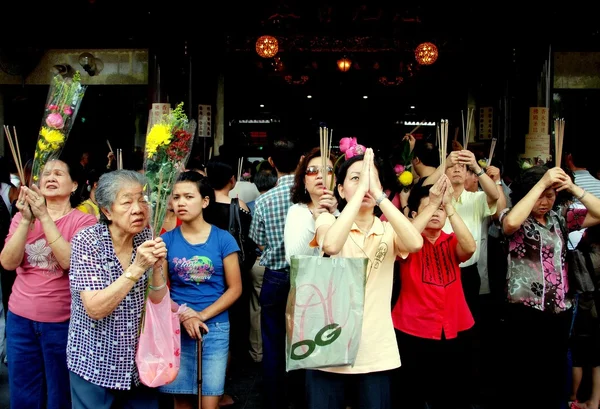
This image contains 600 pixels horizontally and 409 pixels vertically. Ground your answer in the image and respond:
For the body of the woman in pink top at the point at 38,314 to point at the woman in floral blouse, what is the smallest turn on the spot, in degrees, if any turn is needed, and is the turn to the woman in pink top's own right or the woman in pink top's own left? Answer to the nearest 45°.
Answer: approximately 90° to the woman in pink top's own left

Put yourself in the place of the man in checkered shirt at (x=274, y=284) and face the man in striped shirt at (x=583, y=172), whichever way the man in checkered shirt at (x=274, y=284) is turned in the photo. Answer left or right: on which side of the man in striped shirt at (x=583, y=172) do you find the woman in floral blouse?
right

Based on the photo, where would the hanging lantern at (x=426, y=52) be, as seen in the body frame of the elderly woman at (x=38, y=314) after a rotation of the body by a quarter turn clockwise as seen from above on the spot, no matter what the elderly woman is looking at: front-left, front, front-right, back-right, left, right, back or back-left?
back-right

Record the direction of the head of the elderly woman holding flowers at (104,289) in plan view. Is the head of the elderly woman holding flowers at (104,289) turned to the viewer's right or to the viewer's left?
to the viewer's right

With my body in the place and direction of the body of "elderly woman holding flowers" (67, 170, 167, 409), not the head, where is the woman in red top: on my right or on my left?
on my left

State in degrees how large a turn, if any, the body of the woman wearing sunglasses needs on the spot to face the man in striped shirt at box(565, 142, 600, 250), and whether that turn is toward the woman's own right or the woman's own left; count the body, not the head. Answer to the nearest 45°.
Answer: approximately 90° to the woman's own left

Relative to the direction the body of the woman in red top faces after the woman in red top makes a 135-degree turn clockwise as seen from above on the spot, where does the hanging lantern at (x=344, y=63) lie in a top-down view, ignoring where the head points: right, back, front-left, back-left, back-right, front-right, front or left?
front-right

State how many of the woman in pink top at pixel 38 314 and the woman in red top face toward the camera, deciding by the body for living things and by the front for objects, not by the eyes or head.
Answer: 2

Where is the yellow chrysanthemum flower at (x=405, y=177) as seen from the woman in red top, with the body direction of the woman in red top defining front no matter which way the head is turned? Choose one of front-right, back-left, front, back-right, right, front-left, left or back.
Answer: back

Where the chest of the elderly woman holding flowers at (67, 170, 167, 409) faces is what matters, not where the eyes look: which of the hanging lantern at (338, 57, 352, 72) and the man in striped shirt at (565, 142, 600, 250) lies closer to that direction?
the man in striped shirt

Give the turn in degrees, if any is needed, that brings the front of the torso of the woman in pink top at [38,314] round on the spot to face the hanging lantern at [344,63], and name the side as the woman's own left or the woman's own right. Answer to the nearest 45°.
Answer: approximately 135° to the woman's own left

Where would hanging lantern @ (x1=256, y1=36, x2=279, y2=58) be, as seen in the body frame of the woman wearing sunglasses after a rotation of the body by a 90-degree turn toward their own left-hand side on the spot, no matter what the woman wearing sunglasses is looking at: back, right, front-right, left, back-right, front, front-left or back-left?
front-left

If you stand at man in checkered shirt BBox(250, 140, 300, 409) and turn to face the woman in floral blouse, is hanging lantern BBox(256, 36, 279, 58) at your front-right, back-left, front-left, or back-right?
back-left

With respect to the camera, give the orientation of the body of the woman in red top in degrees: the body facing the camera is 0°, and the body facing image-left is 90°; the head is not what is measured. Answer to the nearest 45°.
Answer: approximately 0°

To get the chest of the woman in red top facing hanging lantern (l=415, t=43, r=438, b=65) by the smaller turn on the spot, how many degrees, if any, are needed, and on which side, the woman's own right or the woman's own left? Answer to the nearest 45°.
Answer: approximately 180°
